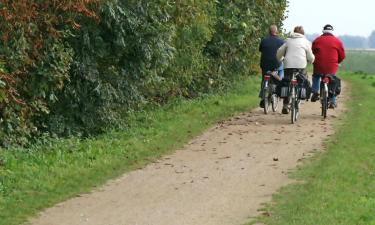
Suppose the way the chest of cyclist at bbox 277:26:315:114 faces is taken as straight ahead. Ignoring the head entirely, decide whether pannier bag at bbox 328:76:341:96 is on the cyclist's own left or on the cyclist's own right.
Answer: on the cyclist's own right

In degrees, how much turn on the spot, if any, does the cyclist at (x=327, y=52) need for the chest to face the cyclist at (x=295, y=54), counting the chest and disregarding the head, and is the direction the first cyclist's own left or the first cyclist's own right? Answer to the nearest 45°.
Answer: approximately 135° to the first cyclist's own left

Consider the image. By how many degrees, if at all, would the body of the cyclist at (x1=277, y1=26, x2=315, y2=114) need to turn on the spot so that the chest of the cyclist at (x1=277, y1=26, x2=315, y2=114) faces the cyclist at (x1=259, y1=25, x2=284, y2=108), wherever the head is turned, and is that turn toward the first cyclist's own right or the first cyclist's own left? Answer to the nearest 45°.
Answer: approximately 45° to the first cyclist's own left

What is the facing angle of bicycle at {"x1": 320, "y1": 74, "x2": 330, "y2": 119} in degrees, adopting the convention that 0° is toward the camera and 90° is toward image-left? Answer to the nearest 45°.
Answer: approximately 180°

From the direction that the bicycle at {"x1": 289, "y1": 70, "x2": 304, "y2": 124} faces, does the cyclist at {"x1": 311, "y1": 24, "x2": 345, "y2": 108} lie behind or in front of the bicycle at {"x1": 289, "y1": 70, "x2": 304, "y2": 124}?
in front

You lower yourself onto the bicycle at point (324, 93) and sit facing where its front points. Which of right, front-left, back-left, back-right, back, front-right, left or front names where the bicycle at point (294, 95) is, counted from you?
back-left

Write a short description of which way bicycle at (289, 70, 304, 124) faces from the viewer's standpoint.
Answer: facing away from the viewer

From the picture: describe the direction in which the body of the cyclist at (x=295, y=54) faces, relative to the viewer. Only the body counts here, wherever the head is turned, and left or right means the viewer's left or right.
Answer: facing away from the viewer

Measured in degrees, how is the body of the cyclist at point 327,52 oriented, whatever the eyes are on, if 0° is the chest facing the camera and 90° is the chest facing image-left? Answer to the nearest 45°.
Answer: approximately 180°
